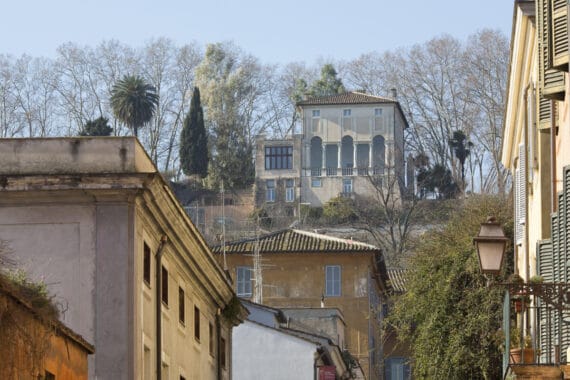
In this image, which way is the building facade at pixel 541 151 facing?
to the viewer's left

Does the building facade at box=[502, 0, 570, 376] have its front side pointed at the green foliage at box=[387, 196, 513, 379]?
no

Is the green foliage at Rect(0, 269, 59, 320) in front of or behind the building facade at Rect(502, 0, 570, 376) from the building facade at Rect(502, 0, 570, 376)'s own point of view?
in front

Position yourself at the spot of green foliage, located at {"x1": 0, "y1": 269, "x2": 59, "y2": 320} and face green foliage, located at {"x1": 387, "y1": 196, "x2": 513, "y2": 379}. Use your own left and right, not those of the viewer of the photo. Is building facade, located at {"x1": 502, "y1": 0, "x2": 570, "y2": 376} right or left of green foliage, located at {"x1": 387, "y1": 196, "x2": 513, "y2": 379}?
right
